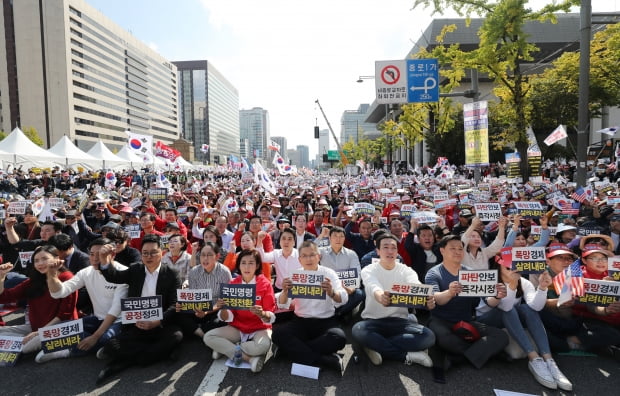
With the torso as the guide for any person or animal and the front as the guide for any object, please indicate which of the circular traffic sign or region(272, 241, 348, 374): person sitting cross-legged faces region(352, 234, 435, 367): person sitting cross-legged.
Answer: the circular traffic sign

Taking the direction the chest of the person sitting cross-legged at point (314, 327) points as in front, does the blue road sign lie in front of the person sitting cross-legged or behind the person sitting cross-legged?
behind

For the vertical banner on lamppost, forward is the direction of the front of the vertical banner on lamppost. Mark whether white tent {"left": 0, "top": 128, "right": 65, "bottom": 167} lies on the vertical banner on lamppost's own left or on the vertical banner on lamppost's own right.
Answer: on the vertical banner on lamppost's own right

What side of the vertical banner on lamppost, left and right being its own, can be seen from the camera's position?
front

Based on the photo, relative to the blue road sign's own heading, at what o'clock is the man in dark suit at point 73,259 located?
The man in dark suit is roughly at 1 o'clock from the blue road sign.

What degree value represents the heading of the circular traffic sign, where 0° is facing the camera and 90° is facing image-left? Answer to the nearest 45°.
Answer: approximately 0°

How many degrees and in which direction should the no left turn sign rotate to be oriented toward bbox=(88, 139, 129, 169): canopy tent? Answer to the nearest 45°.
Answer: approximately 135° to its right

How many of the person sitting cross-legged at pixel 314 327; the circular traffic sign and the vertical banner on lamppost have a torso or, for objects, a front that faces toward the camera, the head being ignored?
3

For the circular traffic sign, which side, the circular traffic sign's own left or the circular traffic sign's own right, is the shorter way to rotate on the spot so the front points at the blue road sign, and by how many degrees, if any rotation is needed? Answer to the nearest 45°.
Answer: approximately 90° to the circular traffic sign's own left

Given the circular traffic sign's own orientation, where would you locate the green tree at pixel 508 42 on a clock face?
The green tree is roughly at 8 o'clock from the circular traffic sign.

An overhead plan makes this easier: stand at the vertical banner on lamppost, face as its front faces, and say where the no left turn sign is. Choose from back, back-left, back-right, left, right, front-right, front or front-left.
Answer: right

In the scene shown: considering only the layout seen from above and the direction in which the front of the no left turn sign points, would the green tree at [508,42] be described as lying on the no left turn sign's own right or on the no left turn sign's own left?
on the no left turn sign's own left

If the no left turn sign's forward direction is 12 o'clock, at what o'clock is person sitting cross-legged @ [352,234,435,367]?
The person sitting cross-legged is roughly at 12 o'clock from the no left turn sign.

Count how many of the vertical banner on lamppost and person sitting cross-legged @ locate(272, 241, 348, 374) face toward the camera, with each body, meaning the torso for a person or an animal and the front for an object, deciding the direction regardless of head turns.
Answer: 2
